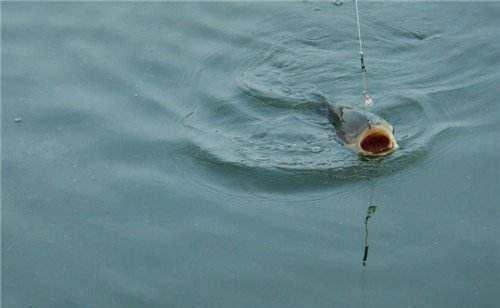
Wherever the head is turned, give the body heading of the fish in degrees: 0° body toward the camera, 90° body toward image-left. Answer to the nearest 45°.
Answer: approximately 315°
